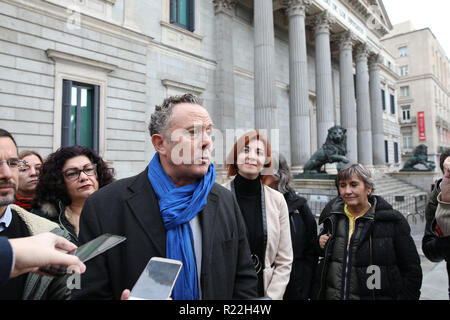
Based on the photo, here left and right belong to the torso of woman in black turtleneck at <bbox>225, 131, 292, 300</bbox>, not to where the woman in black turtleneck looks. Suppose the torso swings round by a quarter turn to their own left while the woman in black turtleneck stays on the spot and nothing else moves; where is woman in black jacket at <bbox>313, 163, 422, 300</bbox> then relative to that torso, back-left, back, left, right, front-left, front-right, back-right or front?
front

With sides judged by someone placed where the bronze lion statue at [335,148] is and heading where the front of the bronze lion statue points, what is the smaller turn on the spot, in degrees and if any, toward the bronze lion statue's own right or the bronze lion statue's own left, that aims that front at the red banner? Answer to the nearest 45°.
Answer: approximately 135° to the bronze lion statue's own left

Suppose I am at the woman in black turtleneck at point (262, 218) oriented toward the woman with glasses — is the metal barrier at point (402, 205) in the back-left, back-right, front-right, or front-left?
back-right

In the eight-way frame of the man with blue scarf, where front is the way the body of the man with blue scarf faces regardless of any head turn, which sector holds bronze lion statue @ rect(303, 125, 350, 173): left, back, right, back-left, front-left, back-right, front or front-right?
left

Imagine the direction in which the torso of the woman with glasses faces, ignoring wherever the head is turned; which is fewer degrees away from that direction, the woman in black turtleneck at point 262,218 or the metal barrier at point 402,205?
the woman in black turtleneck

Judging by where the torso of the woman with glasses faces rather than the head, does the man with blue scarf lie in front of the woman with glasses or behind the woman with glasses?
in front

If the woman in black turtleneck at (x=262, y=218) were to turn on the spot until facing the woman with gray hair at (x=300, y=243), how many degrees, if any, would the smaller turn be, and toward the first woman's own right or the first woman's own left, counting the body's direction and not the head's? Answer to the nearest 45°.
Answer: approximately 135° to the first woman's own left

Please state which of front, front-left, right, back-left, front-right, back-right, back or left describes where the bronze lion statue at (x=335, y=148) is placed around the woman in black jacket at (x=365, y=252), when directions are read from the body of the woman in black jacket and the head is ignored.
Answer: back-right

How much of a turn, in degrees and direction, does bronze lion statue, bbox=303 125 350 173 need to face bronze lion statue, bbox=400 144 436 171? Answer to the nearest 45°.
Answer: approximately 90° to its left

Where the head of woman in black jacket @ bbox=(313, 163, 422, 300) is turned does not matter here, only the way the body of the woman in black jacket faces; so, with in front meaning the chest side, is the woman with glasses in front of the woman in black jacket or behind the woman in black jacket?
in front

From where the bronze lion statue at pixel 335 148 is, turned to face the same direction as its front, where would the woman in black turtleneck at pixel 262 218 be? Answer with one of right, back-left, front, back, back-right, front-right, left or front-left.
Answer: front-right

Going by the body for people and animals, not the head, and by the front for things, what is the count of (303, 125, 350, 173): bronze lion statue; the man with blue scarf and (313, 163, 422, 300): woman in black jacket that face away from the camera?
0

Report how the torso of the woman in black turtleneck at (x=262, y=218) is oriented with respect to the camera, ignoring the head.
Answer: toward the camera

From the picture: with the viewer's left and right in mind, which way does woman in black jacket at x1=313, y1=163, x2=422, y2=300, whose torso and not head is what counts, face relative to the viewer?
facing the viewer and to the left of the viewer
